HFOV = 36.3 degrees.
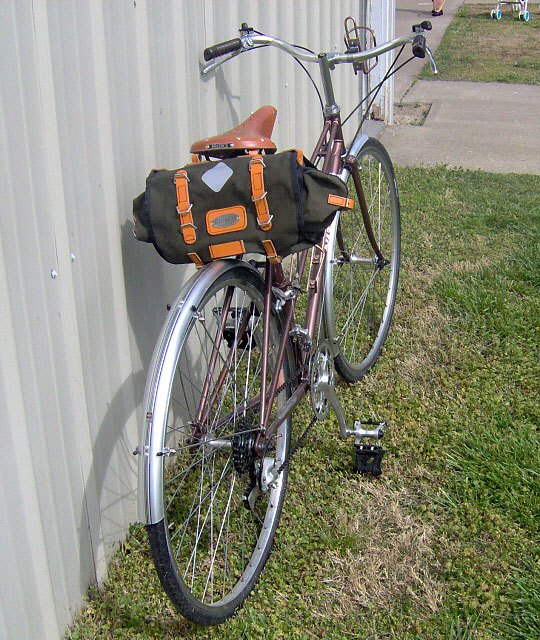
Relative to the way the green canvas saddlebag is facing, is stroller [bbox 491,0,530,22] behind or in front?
behind

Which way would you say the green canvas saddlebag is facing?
toward the camera

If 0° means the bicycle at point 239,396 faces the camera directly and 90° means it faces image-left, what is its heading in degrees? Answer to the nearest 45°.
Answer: approximately 225°

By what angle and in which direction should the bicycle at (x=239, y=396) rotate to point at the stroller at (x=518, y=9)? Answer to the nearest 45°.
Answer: approximately 45° to its left
